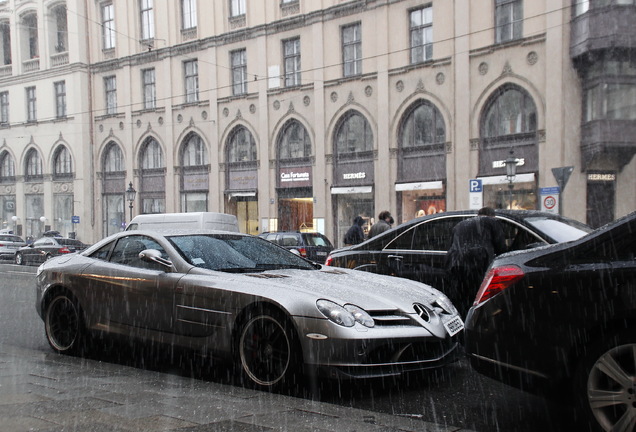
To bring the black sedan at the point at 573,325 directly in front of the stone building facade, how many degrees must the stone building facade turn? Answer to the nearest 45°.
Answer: approximately 45° to its left

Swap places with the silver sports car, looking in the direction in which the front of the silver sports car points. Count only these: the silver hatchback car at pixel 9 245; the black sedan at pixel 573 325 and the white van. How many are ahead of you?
1

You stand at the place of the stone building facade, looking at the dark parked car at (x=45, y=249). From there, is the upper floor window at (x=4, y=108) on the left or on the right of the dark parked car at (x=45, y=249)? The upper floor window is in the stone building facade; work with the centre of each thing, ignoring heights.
right

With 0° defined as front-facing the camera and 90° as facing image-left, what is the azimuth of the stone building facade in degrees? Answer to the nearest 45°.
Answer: approximately 45°

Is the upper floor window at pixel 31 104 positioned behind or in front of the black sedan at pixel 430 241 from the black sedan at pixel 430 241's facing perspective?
behind

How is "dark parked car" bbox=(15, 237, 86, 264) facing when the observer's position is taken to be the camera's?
facing away from the viewer and to the left of the viewer

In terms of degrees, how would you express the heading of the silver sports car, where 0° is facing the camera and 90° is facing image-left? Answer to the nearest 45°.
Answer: approximately 315°

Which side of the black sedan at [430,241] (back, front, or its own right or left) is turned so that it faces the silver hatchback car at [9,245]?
back

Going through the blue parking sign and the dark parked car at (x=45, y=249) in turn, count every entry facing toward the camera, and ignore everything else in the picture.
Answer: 1

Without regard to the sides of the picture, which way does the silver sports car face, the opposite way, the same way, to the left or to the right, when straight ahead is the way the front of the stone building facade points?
to the left

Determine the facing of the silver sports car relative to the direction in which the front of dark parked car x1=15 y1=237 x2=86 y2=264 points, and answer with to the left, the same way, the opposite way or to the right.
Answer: the opposite way

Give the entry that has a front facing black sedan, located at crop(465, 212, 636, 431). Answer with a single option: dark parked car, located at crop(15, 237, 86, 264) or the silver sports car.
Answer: the silver sports car
